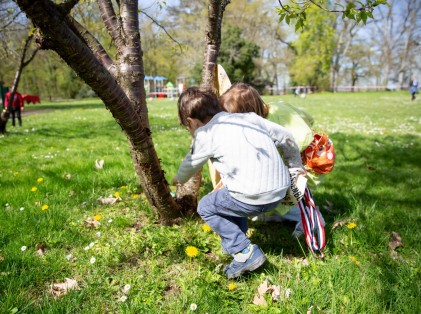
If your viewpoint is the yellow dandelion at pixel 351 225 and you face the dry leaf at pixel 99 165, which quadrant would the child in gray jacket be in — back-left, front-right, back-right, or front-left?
front-left

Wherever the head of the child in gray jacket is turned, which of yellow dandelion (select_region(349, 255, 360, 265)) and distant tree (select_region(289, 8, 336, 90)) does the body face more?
the distant tree

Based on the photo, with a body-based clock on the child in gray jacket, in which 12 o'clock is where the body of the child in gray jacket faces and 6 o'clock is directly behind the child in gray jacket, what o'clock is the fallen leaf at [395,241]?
The fallen leaf is roughly at 4 o'clock from the child in gray jacket.

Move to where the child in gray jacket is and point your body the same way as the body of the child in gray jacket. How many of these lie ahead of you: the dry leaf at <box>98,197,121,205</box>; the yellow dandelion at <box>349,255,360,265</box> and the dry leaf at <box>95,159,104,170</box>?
2

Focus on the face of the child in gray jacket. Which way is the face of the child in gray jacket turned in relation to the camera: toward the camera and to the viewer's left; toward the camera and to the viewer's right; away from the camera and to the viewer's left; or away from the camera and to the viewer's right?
away from the camera and to the viewer's left

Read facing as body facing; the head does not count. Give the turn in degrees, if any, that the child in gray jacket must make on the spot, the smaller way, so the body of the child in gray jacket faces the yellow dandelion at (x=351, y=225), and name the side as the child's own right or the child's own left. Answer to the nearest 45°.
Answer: approximately 90° to the child's own right

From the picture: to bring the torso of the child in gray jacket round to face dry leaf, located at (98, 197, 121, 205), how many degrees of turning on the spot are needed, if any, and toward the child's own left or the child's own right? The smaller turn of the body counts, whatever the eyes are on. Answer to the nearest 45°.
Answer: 0° — they already face it

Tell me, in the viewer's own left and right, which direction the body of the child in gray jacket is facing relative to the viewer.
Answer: facing away from the viewer and to the left of the viewer

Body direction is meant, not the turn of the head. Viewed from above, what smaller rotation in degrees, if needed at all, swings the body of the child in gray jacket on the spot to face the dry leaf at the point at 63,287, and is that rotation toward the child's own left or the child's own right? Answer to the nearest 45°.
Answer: approximately 45° to the child's own left

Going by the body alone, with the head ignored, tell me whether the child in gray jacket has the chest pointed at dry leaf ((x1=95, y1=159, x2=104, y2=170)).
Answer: yes
